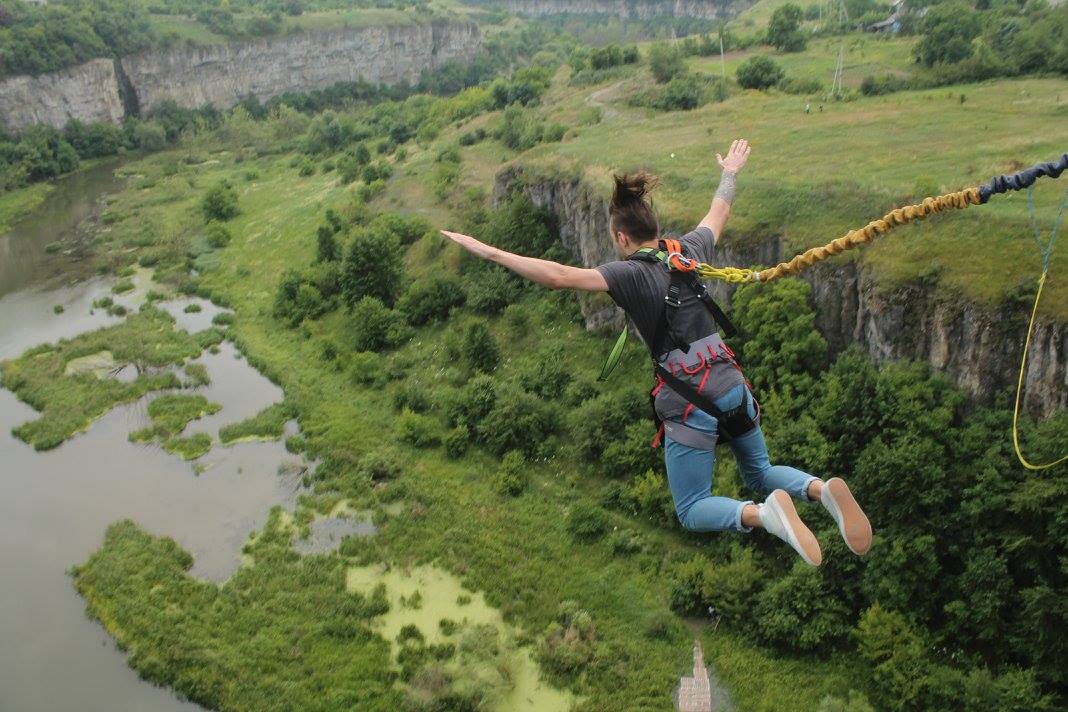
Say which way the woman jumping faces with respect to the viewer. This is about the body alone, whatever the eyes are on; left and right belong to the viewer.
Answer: facing away from the viewer and to the left of the viewer

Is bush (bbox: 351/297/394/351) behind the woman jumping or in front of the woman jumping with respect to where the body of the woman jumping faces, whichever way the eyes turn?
in front

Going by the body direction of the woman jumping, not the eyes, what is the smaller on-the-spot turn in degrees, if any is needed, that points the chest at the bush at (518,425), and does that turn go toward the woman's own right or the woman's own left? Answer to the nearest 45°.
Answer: approximately 45° to the woman's own right

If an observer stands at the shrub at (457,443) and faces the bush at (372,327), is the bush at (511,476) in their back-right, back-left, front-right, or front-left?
back-right

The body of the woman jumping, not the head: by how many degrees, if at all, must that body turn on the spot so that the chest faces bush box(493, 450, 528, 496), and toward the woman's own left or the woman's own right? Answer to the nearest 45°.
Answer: approximately 45° to the woman's own right

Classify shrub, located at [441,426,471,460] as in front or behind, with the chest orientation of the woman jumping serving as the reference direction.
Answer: in front

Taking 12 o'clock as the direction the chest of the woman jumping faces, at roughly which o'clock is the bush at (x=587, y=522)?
The bush is roughly at 1 o'clock from the woman jumping.

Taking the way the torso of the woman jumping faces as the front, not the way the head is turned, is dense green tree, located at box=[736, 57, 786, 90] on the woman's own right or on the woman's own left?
on the woman's own right

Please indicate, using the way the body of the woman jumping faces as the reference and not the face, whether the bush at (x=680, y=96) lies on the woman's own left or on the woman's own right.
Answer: on the woman's own right

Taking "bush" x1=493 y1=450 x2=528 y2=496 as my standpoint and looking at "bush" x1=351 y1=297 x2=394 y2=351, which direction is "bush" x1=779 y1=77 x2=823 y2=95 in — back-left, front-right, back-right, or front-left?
front-right

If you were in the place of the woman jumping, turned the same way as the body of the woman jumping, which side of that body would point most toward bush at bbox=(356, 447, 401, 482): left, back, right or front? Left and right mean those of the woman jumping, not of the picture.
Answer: front

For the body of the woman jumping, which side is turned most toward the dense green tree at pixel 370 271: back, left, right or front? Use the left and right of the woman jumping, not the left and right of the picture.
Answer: front

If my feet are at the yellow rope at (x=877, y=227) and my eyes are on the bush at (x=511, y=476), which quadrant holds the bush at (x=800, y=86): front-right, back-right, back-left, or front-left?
front-right

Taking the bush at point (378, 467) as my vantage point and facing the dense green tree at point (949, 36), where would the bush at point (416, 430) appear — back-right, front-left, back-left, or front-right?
front-left

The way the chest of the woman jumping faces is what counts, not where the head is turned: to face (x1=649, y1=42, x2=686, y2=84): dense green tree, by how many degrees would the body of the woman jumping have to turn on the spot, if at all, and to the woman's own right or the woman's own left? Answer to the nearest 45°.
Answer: approximately 45° to the woman's own right
